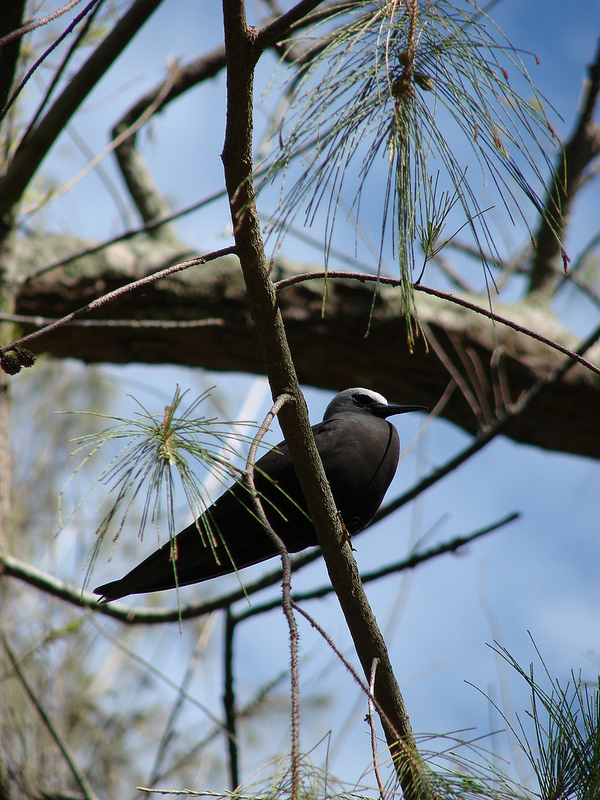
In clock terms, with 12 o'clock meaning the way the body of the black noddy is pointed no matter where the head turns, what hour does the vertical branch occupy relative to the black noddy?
The vertical branch is roughly at 3 o'clock from the black noddy.

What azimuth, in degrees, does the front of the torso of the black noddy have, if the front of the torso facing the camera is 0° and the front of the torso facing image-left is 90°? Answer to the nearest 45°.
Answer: approximately 270°
